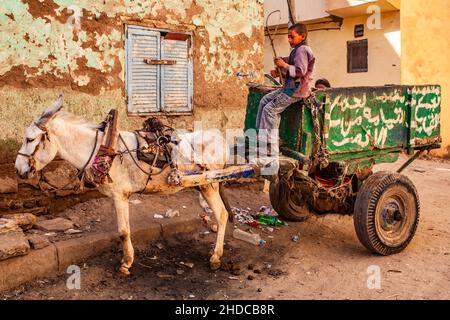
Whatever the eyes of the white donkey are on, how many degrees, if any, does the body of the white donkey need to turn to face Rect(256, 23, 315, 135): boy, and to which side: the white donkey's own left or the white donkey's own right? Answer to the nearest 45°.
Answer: approximately 180°

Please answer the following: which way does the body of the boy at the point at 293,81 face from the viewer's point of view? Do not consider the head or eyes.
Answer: to the viewer's left

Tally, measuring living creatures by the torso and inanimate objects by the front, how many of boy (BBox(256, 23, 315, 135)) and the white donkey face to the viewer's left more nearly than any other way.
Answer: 2

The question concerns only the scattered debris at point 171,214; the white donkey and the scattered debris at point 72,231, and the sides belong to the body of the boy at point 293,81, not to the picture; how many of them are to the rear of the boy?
0

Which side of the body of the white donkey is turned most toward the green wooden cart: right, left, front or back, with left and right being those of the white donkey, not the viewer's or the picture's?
back

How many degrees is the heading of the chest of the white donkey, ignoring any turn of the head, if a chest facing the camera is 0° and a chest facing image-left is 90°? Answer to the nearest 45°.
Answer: approximately 90°

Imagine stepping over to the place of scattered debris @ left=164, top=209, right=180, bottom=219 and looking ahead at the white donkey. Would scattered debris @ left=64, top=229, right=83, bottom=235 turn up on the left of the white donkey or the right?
right

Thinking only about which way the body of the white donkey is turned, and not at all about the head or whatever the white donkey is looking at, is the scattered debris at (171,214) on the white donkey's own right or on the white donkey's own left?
on the white donkey's own right

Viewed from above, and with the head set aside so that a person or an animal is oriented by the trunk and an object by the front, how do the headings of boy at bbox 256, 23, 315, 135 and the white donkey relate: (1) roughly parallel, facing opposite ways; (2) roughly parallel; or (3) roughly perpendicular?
roughly parallel
